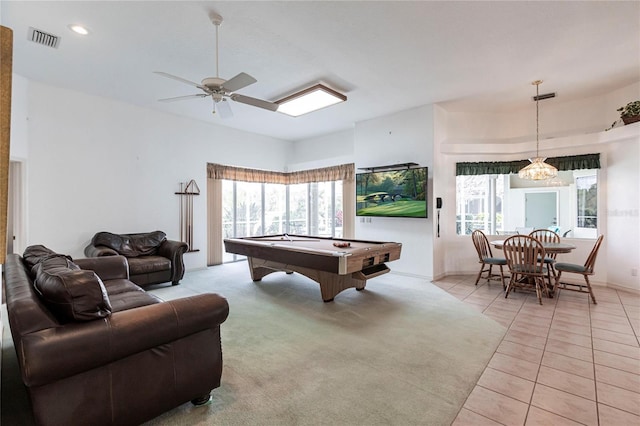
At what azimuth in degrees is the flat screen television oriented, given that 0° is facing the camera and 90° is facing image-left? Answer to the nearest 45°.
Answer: approximately 45°

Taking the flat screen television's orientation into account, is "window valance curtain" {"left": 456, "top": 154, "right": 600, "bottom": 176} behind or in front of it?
behind

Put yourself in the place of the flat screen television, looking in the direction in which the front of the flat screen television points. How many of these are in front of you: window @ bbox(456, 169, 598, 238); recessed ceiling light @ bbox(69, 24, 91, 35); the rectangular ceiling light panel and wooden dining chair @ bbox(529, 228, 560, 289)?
2

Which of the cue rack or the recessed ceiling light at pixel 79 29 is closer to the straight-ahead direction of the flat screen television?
the recessed ceiling light

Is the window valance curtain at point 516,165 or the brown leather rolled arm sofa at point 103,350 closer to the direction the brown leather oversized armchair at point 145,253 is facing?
the brown leather rolled arm sofa

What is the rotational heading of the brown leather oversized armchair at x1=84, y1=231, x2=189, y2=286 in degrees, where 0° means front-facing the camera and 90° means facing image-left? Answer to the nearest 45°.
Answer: approximately 0°
